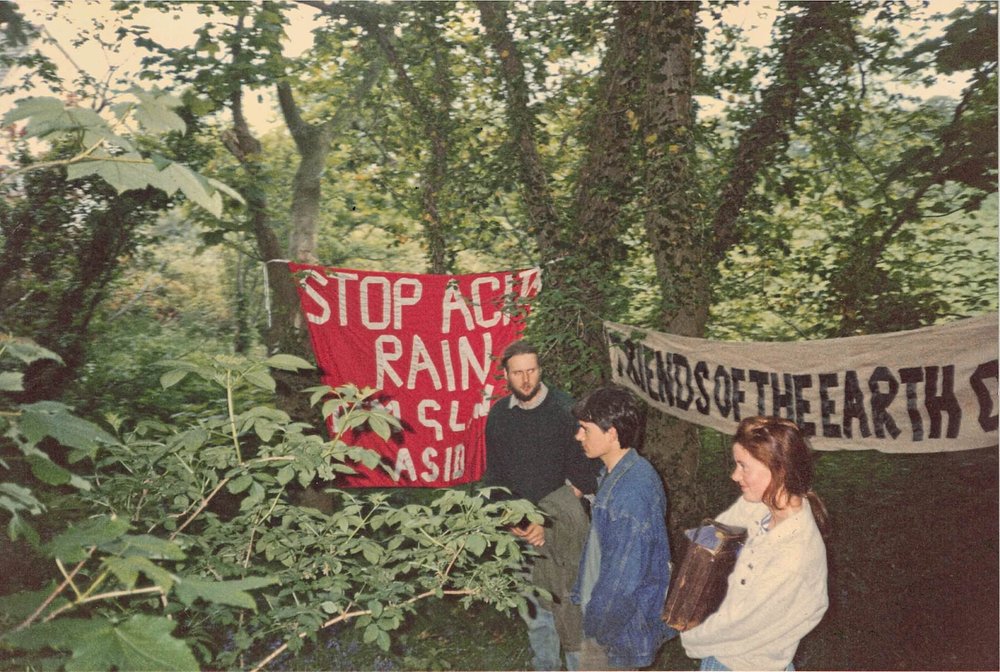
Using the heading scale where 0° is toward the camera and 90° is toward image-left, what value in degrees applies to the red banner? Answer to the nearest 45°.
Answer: approximately 0°

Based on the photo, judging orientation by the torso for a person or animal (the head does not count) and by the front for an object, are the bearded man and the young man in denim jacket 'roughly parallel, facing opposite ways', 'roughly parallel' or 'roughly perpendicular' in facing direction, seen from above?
roughly perpendicular

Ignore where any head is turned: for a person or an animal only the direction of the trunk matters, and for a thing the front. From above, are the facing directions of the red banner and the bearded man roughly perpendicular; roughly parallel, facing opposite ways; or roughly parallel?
roughly parallel

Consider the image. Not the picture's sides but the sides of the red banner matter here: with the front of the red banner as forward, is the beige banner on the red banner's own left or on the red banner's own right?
on the red banner's own left

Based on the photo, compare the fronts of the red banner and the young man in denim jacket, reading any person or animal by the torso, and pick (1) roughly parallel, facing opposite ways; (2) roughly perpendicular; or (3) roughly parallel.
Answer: roughly perpendicular

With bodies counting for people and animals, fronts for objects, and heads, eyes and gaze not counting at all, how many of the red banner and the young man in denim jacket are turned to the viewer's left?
1

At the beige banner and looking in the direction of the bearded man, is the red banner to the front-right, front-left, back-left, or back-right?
front-right

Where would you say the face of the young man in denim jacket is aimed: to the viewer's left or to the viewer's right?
to the viewer's left

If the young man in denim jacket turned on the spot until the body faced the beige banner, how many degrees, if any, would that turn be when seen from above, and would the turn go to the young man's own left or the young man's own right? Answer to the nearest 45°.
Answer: approximately 135° to the young man's own right

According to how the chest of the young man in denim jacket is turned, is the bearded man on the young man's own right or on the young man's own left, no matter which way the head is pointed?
on the young man's own right

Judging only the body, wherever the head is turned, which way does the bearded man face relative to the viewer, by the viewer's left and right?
facing the viewer

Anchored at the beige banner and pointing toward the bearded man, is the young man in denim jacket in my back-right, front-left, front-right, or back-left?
front-left

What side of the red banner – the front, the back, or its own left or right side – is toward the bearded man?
front

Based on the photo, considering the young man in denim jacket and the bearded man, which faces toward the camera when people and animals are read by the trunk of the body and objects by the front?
the bearded man

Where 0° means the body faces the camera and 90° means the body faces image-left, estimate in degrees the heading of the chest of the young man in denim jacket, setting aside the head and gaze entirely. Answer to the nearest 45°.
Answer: approximately 90°

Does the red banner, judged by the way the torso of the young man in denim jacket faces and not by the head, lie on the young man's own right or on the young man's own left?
on the young man's own right
